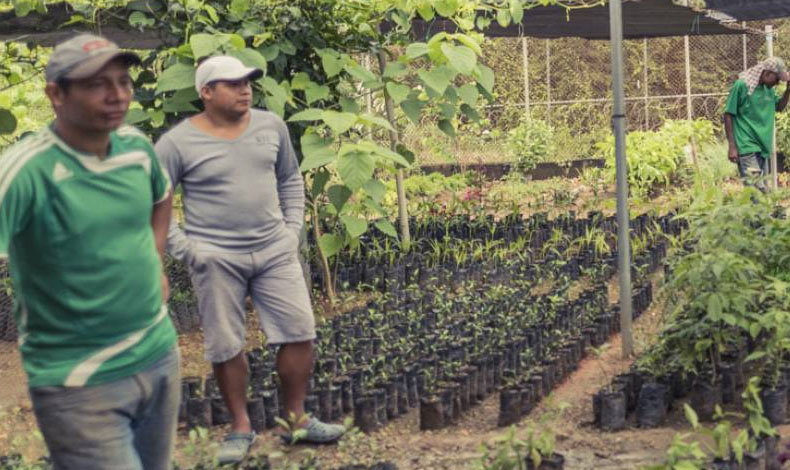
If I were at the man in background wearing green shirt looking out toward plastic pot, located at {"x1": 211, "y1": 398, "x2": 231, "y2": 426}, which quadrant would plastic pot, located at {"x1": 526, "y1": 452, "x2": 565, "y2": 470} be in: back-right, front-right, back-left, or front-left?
front-left

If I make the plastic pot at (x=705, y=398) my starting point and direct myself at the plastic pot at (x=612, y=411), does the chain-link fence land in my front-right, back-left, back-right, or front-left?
back-right

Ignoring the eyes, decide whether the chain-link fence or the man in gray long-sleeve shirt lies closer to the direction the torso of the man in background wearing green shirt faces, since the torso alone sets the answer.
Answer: the man in gray long-sleeve shirt

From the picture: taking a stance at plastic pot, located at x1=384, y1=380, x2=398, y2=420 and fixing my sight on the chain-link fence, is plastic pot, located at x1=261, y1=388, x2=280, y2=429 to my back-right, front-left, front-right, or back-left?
back-left

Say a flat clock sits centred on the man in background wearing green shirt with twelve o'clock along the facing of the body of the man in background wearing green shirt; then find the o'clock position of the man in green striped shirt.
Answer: The man in green striped shirt is roughly at 2 o'clock from the man in background wearing green shirt.

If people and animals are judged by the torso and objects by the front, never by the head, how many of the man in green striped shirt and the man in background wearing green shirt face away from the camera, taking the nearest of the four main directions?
0

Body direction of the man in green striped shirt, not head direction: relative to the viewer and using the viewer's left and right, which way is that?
facing the viewer and to the right of the viewer

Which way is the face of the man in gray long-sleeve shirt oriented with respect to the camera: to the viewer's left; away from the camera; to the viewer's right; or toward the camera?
to the viewer's right

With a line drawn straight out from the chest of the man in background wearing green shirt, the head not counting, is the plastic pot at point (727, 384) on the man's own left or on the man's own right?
on the man's own right

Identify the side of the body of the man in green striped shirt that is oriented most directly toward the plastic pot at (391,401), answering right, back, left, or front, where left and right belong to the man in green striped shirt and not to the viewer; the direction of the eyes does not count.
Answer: left

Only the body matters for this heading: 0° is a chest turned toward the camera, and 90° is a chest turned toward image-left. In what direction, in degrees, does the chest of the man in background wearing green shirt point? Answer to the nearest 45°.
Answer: approximately 315°
